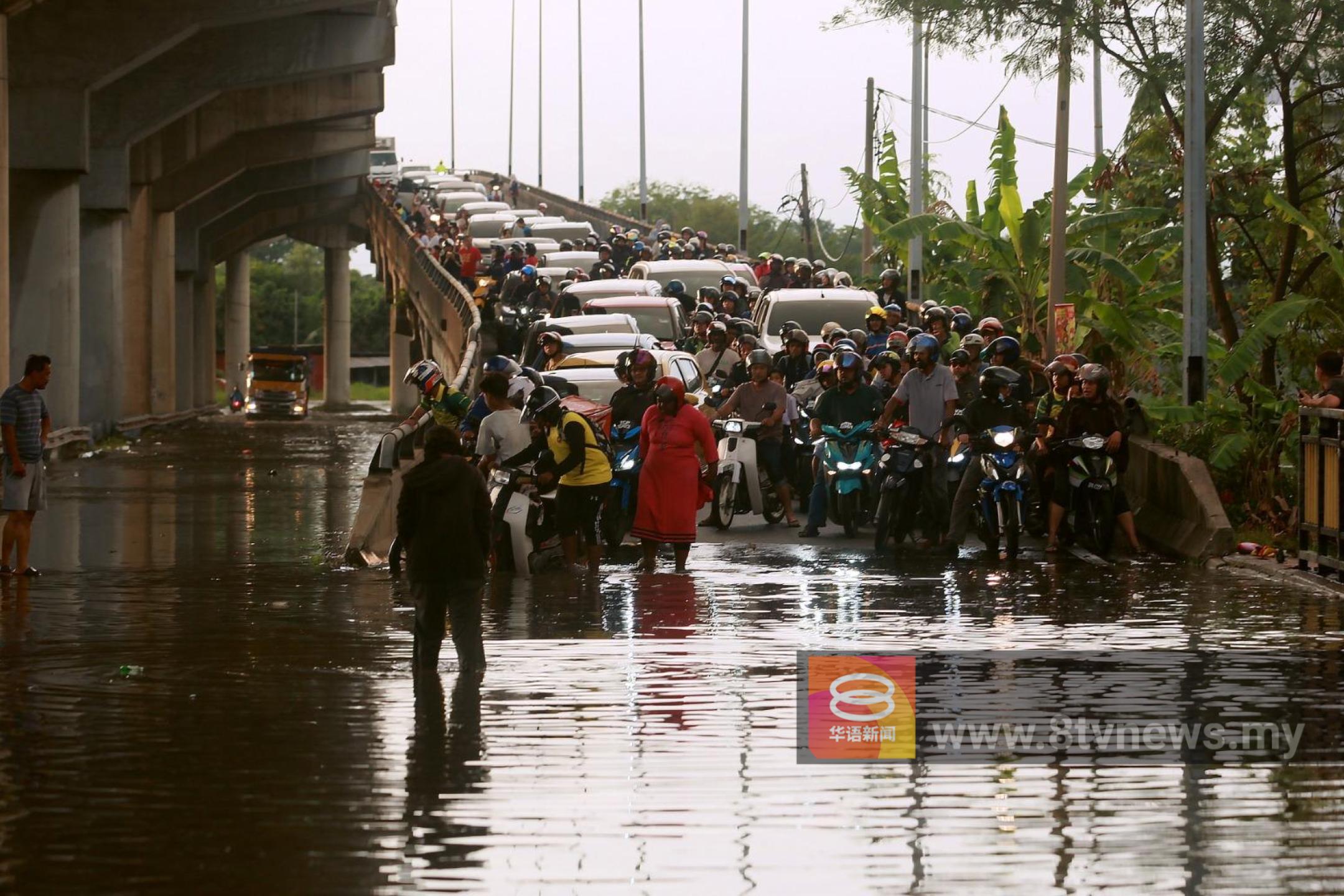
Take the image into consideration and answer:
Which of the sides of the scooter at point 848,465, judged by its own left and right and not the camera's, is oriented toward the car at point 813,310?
back

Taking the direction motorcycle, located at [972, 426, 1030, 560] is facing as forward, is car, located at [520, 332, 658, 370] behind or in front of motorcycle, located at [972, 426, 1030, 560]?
behind

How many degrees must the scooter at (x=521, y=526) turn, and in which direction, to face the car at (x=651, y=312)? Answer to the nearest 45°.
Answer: approximately 135° to its right

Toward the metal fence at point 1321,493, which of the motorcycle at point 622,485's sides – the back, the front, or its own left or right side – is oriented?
left

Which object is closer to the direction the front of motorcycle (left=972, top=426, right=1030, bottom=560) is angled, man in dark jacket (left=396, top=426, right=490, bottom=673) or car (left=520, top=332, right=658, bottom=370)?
the man in dark jacket

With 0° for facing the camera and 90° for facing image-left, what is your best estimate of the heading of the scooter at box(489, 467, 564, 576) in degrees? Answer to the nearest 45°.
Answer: approximately 45°

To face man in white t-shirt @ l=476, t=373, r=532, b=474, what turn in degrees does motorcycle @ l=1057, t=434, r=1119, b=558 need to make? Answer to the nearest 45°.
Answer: approximately 45° to its right

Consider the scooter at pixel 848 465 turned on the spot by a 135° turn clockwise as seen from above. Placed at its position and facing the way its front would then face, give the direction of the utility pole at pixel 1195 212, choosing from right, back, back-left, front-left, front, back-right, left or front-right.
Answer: right

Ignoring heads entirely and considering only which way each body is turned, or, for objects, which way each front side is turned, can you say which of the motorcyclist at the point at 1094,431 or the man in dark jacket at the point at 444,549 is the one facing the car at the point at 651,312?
the man in dark jacket

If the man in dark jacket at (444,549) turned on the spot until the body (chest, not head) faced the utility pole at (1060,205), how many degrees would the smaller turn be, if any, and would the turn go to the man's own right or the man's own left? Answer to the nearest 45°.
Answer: approximately 45° to the man's own right

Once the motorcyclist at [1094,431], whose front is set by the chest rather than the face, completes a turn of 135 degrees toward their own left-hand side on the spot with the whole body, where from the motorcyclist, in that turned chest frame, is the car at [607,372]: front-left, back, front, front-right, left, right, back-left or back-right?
left

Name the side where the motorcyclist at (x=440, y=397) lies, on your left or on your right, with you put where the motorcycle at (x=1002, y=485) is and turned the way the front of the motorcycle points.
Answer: on your right

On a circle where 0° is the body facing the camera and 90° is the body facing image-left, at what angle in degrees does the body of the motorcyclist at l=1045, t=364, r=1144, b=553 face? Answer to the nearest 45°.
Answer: approximately 0°
